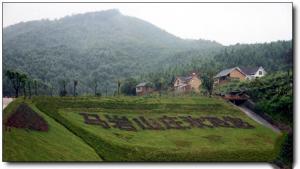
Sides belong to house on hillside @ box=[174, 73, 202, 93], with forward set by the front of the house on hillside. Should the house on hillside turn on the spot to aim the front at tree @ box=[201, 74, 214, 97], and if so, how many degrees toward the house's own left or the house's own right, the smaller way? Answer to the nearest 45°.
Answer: approximately 135° to the house's own left

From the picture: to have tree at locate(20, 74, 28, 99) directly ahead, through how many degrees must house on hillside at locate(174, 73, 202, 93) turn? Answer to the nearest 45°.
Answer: approximately 45° to its right

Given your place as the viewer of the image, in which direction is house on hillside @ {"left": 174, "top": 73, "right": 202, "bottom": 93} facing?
facing the viewer and to the left of the viewer

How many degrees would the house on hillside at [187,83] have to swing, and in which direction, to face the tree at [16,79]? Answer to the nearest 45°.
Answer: approximately 45° to its right

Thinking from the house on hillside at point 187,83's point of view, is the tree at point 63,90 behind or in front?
in front

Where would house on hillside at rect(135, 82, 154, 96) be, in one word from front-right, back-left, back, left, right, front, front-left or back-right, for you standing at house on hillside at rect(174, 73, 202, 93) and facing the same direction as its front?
front-right

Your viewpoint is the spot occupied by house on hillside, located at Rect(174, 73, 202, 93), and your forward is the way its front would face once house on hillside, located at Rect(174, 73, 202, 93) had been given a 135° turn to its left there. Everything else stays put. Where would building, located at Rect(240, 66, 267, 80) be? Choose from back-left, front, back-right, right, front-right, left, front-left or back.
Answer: front

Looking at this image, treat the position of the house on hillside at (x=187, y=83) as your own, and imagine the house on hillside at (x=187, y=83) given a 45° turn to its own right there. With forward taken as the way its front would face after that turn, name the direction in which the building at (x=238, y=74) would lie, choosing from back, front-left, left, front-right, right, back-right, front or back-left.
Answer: back
